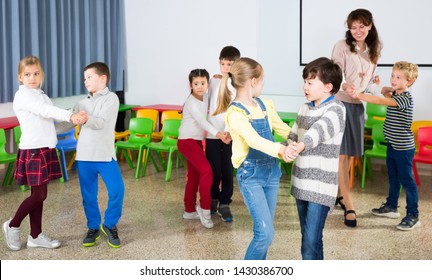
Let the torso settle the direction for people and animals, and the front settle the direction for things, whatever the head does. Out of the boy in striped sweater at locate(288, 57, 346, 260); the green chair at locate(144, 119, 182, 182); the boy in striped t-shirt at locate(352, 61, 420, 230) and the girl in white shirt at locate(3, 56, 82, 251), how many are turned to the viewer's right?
1

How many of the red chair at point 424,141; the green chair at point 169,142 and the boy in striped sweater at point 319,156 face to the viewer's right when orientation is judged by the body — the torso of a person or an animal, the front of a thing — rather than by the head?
0

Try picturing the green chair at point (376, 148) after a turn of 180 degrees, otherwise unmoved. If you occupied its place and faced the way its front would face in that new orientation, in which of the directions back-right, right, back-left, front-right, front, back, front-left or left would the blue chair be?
back-left

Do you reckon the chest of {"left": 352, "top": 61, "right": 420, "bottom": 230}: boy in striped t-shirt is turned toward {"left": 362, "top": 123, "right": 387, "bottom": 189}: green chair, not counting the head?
no

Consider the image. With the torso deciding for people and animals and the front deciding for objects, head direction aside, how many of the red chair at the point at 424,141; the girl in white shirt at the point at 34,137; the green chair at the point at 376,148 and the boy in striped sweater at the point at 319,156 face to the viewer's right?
1

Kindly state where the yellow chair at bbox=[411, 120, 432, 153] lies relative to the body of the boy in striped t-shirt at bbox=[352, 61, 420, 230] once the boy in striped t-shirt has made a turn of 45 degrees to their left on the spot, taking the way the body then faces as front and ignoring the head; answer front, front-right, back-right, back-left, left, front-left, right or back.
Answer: back-right

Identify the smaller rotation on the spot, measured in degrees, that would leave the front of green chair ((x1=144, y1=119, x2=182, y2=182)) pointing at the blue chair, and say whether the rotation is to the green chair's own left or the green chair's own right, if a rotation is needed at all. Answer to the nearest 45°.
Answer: approximately 45° to the green chair's own right

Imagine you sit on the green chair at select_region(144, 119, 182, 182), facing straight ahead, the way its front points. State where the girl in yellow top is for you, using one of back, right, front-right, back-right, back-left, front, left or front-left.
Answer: front-left

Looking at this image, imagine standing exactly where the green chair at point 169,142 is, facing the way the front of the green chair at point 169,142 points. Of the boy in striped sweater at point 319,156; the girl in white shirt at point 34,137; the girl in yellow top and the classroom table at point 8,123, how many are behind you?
0

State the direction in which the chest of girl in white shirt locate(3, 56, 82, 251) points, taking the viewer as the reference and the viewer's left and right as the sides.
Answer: facing to the right of the viewer

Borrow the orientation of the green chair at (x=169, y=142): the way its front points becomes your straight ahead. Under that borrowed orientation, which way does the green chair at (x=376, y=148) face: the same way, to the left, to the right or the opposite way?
the same way

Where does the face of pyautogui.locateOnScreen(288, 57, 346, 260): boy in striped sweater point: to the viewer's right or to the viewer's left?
to the viewer's left

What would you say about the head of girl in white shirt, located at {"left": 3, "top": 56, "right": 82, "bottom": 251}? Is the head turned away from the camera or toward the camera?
toward the camera

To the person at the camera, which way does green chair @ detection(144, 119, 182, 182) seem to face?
facing the viewer and to the left of the viewer

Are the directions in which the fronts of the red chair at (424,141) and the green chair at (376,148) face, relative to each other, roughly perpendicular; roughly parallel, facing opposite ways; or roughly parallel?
roughly parallel

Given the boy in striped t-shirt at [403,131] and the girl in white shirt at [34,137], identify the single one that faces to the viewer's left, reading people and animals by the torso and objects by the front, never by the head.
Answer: the boy in striped t-shirt

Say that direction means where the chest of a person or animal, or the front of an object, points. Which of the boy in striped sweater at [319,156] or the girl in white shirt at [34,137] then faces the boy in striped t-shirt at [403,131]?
the girl in white shirt

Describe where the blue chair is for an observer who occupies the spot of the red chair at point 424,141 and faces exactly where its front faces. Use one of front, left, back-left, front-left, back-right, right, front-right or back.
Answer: front-right
